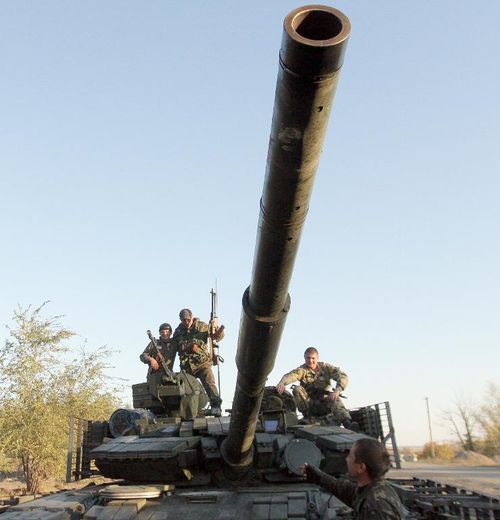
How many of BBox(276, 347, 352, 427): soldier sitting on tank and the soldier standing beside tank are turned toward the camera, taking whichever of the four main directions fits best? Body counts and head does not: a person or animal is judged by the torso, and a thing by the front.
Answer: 1

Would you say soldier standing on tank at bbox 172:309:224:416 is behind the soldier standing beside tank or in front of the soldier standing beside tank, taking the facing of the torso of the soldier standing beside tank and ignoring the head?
in front

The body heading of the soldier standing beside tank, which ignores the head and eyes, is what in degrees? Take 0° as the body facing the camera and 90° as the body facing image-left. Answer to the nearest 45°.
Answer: approximately 135°

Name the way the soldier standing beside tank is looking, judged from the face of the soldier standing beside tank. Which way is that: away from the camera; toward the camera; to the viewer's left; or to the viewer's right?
to the viewer's left

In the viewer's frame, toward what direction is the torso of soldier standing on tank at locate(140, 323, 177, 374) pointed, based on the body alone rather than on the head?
toward the camera

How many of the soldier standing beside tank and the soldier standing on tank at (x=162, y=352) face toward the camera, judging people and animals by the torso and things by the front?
1

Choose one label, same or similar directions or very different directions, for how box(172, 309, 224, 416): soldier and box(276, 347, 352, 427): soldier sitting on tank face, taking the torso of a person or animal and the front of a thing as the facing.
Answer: same or similar directions

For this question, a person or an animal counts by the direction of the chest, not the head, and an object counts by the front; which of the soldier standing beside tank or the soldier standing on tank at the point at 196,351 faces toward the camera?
the soldier standing on tank

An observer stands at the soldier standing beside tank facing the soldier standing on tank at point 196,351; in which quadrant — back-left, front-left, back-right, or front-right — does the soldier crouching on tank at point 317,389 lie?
front-right

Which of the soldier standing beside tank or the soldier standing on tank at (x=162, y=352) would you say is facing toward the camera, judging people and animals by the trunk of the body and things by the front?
the soldier standing on tank

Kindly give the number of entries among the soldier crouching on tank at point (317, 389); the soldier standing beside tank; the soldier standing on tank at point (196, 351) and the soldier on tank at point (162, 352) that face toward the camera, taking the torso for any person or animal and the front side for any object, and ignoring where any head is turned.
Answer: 3

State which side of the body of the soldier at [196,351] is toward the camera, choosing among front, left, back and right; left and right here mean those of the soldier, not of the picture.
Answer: front

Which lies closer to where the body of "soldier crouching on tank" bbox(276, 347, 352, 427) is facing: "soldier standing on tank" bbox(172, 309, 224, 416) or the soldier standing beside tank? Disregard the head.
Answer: the soldier standing beside tank

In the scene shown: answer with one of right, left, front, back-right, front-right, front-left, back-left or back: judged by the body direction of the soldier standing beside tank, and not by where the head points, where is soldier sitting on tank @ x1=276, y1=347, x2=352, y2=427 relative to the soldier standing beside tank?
front-right

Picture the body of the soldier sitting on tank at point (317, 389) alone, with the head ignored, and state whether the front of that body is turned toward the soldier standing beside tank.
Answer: yes

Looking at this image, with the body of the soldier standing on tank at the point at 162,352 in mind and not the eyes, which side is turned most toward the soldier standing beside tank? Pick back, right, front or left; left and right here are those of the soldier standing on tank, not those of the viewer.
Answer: front

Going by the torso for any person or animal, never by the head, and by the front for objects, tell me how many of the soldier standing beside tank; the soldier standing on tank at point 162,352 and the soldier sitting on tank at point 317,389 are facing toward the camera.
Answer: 2
